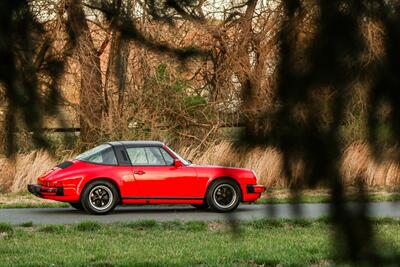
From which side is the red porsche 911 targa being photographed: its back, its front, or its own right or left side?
right
